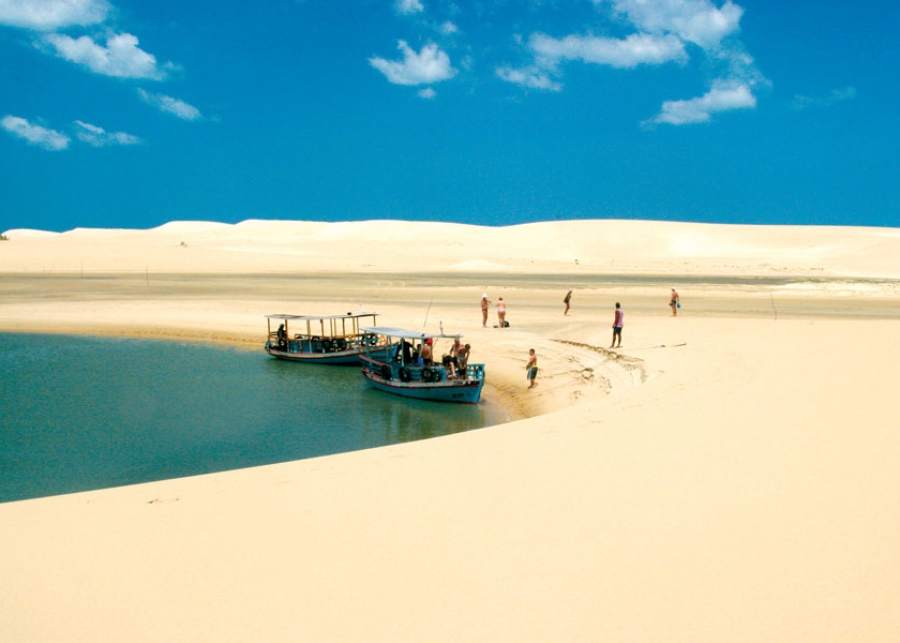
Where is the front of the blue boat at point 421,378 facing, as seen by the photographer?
facing the viewer and to the right of the viewer

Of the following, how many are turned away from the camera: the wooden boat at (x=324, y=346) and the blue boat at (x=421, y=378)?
0

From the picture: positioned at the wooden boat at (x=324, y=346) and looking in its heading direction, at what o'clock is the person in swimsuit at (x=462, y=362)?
The person in swimsuit is roughly at 2 o'clock from the wooden boat.

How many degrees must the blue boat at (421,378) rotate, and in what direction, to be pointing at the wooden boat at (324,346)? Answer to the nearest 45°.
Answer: approximately 180°

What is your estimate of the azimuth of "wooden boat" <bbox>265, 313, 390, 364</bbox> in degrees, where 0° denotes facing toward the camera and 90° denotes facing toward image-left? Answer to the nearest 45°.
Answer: approximately 270°

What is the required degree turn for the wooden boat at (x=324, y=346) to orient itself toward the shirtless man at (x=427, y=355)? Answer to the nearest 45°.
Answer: approximately 45° to its right
